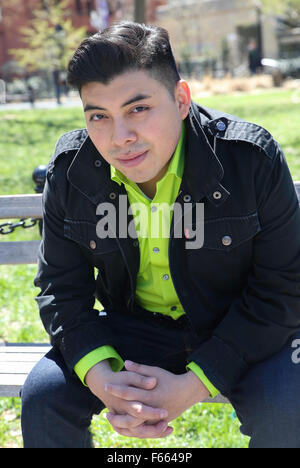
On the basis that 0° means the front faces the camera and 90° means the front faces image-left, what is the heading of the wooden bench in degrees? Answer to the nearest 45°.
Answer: approximately 0°

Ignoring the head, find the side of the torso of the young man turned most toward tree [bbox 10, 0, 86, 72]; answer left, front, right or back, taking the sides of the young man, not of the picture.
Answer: back

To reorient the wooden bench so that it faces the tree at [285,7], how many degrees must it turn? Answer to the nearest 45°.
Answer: approximately 180°

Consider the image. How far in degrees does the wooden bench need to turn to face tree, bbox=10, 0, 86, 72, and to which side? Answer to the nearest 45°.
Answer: approximately 180°
